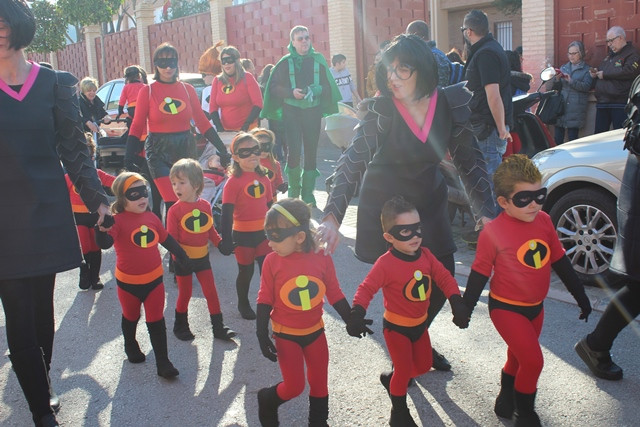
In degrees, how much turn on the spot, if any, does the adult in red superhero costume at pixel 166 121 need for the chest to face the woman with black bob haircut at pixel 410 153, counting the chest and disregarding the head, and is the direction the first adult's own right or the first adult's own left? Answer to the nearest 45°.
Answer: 0° — they already face them

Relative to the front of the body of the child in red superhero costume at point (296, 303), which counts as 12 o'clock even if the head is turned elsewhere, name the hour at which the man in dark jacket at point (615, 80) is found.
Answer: The man in dark jacket is roughly at 7 o'clock from the child in red superhero costume.

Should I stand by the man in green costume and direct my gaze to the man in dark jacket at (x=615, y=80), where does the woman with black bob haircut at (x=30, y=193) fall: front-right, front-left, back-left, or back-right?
back-right

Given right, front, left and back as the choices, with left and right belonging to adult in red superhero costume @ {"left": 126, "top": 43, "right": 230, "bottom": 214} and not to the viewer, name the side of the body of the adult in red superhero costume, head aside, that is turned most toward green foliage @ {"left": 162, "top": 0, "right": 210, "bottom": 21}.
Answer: back

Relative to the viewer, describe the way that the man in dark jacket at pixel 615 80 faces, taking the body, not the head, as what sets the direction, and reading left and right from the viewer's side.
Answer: facing the viewer and to the left of the viewer

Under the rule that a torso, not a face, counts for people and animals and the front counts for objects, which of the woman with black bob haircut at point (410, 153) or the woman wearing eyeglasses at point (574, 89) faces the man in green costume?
the woman wearing eyeglasses

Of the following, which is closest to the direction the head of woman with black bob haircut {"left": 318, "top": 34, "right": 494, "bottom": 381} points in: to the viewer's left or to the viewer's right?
to the viewer's left
